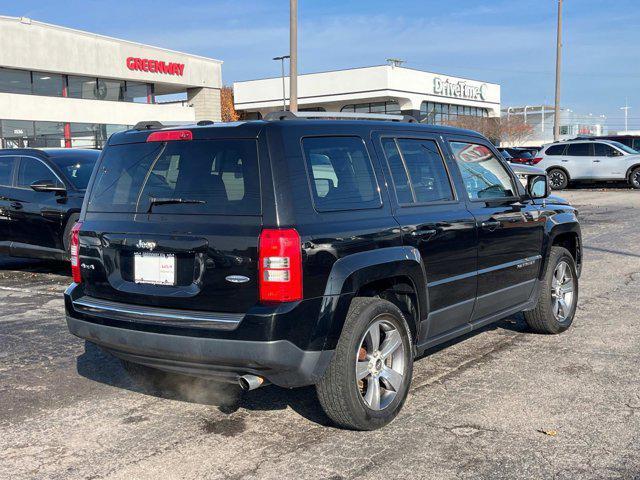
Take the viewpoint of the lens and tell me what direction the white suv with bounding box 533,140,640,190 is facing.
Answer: facing to the right of the viewer

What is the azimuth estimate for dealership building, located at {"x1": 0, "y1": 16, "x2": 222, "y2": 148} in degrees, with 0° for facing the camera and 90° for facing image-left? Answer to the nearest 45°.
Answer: approximately 315°

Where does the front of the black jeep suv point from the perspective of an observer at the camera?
facing away from the viewer and to the right of the viewer

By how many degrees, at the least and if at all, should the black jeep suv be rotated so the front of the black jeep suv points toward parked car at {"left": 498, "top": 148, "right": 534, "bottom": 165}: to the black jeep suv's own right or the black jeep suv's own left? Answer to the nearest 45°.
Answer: approximately 45° to the black jeep suv's own left

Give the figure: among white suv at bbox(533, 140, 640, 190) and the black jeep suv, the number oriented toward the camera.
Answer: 0

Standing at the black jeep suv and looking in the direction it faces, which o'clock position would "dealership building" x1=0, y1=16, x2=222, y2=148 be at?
The dealership building is roughly at 10 o'clock from the black jeep suv.

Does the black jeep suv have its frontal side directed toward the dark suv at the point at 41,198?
no

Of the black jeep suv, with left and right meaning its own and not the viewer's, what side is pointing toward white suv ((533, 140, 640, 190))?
front

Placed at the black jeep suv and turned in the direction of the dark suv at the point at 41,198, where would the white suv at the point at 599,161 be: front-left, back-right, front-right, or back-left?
front-right
